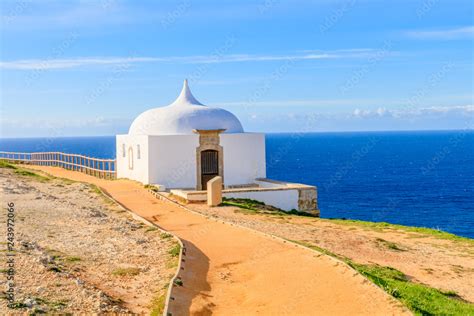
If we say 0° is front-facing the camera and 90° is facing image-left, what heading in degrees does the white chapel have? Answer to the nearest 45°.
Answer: approximately 0°

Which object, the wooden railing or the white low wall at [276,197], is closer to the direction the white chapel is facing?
the white low wall

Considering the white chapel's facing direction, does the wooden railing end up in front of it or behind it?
behind

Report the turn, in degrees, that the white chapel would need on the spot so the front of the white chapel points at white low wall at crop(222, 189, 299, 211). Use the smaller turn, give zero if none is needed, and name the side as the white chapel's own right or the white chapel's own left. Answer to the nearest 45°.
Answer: approximately 45° to the white chapel's own left
